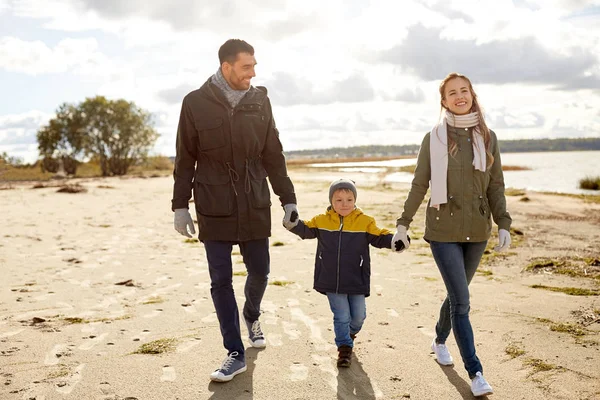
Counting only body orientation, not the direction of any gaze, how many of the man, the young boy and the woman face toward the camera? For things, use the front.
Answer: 3

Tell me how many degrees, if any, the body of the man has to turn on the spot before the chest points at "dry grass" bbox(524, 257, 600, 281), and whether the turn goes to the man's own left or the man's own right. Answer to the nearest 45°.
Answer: approximately 135° to the man's own left

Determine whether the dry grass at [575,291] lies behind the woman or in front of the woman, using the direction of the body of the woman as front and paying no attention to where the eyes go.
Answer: behind

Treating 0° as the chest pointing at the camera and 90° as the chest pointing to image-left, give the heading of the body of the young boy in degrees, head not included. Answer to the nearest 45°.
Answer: approximately 0°

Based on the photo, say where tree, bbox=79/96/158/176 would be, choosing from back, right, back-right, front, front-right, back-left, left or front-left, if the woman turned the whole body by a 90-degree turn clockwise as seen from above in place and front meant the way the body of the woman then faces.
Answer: front-right

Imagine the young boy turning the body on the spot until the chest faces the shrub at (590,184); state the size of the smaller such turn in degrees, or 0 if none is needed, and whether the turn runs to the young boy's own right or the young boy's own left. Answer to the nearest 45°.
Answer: approximately 135° to the young boy's own left

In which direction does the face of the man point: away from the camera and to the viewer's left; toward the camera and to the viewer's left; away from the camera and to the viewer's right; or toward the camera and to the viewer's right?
toward the camera and to the viewer's right

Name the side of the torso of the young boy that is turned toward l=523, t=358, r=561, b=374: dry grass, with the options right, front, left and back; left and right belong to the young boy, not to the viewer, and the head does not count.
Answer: left

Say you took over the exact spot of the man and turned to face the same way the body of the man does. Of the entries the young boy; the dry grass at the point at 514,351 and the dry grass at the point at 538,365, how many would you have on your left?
3
